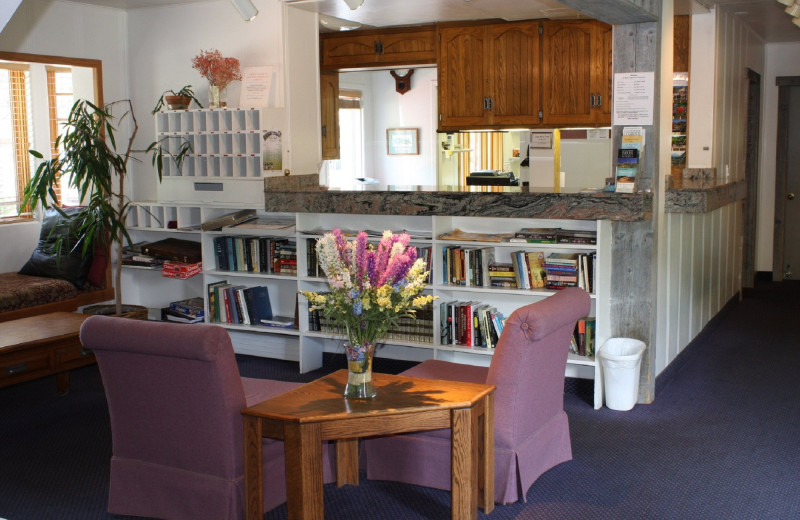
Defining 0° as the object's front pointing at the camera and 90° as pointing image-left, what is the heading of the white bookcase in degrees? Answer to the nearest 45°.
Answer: approximately 0°

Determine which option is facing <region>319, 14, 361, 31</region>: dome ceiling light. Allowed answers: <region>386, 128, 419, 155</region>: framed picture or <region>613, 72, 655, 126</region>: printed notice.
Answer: the framed picture

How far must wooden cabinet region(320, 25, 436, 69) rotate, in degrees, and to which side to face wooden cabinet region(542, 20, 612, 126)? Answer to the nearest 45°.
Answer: approximately 90° to its left
